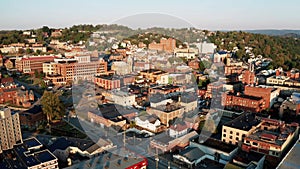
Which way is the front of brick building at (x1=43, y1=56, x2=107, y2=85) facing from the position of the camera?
facing the viewer and to the right of the viewer

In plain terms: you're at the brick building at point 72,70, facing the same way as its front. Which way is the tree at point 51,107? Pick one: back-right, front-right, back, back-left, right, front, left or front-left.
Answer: front-right

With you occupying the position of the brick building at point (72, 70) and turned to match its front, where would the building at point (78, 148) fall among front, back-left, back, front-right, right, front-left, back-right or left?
front-right

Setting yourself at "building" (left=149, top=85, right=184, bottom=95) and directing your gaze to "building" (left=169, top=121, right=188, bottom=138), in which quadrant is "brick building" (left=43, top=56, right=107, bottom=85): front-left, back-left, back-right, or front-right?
back-right

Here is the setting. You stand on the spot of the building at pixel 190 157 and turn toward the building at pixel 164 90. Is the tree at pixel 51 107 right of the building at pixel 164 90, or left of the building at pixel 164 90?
left

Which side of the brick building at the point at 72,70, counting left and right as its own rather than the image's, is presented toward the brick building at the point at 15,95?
right

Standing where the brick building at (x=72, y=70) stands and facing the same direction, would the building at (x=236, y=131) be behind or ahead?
ahead

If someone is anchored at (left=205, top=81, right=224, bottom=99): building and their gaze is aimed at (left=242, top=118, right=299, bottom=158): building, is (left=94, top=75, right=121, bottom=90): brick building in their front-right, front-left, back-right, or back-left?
back-right

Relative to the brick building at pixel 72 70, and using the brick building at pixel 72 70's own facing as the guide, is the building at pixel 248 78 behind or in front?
in front

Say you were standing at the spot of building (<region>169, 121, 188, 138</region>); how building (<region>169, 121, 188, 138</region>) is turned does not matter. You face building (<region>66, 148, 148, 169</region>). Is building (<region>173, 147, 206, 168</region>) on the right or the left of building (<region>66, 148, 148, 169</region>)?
left

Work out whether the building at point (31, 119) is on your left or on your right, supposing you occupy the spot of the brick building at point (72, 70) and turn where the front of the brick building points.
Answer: on your right
